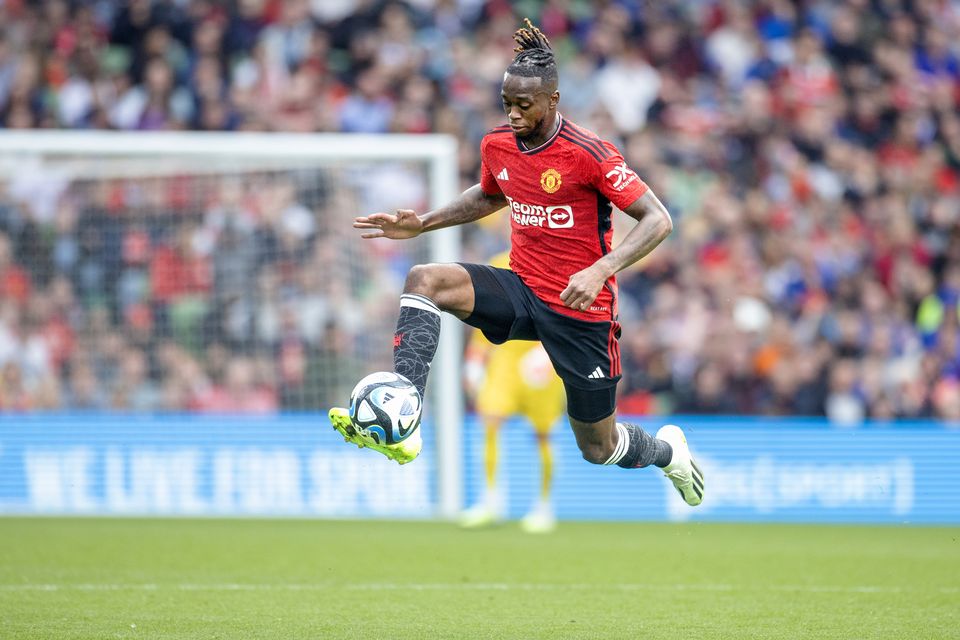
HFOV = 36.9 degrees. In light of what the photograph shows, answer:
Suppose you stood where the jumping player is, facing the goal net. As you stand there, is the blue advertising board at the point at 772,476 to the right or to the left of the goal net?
right

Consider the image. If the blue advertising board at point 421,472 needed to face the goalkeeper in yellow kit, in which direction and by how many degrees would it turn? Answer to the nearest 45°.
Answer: approximately 45° to its left

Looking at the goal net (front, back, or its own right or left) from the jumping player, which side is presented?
front

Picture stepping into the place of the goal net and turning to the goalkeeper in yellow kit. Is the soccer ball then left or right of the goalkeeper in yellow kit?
right

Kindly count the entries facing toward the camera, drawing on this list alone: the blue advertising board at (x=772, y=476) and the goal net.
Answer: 2

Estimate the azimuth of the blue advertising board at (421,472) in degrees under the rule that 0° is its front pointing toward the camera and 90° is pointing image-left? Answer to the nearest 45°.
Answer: approximately 0°

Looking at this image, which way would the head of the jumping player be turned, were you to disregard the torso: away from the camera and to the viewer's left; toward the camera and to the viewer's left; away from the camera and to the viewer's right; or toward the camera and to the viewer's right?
toward the camera and to the viewer's left

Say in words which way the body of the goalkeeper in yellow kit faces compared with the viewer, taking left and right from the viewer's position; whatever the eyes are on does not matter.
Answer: facing the viewer and to the left of the viewer

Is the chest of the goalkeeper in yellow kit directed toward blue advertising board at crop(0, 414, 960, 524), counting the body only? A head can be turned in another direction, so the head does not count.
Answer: no

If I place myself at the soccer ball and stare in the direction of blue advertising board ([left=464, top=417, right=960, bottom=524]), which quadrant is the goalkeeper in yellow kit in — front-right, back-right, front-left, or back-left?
front-left

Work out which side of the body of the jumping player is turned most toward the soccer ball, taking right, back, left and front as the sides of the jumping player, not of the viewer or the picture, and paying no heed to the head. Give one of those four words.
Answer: front

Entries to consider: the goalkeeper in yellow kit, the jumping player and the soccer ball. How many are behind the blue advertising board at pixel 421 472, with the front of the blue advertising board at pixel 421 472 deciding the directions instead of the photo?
0

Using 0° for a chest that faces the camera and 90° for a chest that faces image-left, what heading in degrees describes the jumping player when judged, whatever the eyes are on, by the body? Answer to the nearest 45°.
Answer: approximately 45°

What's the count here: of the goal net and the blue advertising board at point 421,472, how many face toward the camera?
2

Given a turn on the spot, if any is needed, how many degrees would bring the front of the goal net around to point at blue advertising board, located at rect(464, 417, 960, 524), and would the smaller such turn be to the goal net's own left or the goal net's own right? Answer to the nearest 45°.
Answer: approximately 90° to the goal net's own left

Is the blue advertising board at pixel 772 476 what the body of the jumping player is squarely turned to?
no

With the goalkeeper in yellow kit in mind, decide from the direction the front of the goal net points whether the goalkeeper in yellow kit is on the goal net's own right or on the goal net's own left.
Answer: on the goal net's own left
